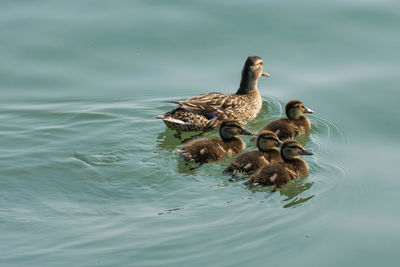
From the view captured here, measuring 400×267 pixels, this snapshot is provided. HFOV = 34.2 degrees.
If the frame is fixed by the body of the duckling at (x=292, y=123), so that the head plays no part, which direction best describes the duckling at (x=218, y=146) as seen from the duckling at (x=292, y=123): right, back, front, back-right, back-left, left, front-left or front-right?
back-right

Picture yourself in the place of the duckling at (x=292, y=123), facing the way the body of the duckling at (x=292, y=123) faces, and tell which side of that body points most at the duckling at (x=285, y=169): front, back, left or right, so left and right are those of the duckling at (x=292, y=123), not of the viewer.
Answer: right

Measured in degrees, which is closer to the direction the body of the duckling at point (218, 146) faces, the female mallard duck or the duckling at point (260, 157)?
the duckling

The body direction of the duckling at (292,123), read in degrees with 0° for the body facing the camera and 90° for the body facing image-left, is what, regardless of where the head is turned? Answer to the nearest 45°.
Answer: approximately 270°

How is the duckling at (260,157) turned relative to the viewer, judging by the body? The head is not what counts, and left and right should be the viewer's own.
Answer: facing to the right of the viewer

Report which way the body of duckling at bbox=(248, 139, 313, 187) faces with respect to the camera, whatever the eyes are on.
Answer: to the viewer's right

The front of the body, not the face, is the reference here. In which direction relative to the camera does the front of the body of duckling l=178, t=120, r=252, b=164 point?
to the viewer's right

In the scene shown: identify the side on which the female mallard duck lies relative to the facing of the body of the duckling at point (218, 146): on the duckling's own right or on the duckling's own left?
on the duckling's own left

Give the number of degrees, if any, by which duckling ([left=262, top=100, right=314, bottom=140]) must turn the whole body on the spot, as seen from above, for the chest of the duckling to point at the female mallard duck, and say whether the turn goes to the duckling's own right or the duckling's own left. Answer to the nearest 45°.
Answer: approximately 180°

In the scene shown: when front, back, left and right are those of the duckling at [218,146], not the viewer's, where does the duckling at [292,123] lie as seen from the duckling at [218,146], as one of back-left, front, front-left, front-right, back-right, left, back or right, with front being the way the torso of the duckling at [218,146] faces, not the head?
front-left
